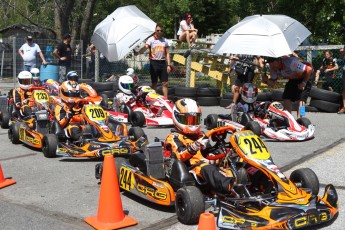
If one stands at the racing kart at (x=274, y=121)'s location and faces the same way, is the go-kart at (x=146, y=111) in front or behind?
behind

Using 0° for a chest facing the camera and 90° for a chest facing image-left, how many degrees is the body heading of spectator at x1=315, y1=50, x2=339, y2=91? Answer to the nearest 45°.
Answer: approximately 45°

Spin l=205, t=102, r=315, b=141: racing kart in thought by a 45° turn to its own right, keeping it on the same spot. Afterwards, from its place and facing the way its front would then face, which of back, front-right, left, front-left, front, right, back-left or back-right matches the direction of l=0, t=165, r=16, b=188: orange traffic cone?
front-right

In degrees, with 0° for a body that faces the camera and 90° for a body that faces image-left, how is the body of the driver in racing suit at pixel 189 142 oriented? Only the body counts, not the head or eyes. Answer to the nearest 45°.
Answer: approximately 315°

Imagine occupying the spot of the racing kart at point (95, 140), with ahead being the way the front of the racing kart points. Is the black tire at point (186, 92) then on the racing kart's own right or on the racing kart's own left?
on the racing kart's own left

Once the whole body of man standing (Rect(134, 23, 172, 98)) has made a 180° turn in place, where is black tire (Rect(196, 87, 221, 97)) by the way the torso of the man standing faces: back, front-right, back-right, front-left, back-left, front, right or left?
front-right

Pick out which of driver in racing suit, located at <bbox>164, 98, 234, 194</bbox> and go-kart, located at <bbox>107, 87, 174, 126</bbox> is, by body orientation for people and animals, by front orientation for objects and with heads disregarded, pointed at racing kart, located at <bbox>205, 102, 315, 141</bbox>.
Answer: the go-kart

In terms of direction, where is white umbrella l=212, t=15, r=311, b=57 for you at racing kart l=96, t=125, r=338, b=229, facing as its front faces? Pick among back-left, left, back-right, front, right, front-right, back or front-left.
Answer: back-left

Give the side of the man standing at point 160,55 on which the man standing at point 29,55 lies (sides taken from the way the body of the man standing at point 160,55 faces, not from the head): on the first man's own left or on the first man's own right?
on the first man's own right

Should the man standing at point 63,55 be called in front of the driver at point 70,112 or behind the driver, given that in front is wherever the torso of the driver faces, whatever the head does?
behind
